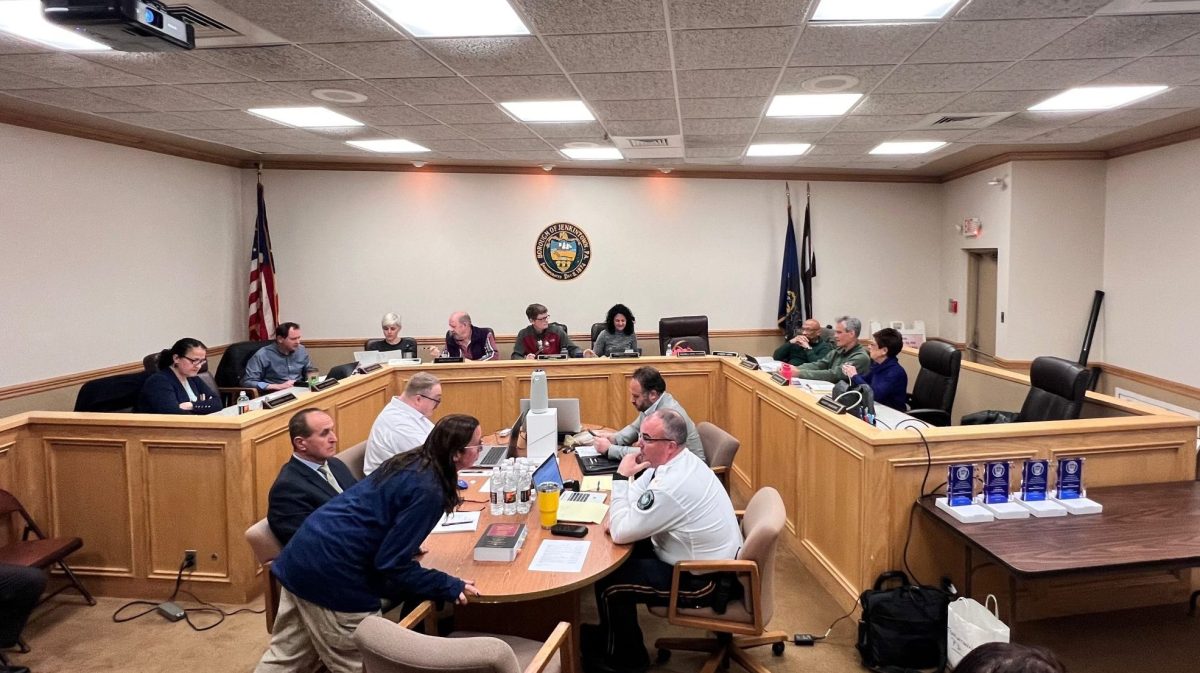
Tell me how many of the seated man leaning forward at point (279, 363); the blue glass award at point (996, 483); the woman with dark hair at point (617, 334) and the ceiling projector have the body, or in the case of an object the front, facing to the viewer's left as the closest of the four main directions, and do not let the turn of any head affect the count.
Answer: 0

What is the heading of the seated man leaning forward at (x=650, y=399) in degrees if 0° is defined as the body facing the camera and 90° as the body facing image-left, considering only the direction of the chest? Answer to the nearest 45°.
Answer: approximately 90°

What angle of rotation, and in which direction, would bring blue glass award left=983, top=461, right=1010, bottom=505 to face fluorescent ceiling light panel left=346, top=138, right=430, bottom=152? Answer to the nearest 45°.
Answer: approximately 90° to its right

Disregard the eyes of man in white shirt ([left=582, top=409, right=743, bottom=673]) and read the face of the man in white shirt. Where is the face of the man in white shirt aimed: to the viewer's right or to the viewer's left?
to the viewer's left

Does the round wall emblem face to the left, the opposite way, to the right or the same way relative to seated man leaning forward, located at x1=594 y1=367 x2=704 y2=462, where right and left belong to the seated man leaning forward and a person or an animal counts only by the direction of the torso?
to the left

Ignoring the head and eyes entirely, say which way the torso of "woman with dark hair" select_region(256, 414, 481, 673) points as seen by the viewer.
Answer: to the viewer's right

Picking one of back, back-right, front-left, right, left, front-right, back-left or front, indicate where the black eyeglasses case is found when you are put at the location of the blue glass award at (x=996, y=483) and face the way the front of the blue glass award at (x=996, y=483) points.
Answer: front-right

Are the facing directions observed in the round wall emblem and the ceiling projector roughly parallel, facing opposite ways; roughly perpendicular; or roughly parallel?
roughly perpendicular

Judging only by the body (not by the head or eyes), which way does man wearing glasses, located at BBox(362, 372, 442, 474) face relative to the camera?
to the viewer's right

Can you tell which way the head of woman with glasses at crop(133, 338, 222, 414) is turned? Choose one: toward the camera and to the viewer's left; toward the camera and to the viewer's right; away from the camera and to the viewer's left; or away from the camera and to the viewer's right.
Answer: toward the camera and to the viewer's right

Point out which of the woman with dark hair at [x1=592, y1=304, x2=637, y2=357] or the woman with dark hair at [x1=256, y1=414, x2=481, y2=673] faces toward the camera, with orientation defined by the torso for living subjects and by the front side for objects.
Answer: the woman with dark hair at [x1=592, y1=304, x2=637, y2=357]

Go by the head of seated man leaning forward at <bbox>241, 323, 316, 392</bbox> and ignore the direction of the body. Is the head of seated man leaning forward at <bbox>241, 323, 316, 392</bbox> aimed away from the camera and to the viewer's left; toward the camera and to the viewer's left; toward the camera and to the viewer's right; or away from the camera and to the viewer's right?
toward the camera and to the viewer's right

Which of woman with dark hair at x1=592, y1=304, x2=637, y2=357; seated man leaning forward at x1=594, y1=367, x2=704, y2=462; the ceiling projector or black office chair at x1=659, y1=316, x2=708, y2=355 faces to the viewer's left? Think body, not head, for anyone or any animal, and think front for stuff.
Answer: the seated man leaning forward

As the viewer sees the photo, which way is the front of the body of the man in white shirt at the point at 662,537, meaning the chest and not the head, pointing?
to the viewer's left

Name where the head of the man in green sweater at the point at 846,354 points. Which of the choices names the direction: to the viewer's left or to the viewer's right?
to the viewer's left

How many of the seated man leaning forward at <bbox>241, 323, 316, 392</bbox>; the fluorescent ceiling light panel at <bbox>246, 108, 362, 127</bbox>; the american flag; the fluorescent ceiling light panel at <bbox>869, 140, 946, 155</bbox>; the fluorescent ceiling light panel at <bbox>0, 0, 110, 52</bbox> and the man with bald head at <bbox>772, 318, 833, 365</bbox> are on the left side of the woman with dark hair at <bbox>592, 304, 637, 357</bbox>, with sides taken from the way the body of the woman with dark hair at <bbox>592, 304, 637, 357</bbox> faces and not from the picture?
2

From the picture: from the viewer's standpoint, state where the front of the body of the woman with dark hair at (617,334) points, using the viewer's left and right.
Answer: facing the viewer

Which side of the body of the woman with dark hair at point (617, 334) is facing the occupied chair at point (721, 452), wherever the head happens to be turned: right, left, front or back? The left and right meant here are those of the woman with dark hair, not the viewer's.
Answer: front
